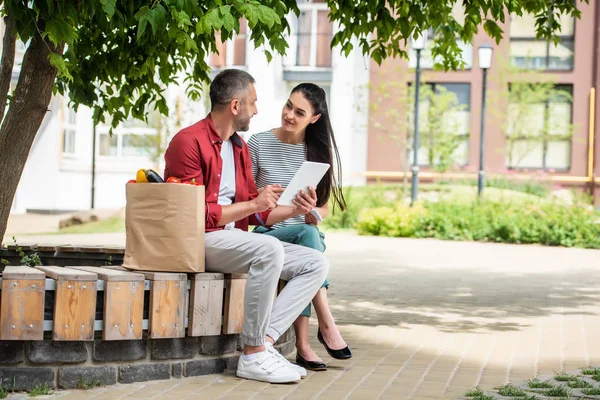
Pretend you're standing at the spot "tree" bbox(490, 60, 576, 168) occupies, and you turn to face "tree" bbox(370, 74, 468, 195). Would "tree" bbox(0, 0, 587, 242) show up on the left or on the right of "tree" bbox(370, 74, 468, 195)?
left

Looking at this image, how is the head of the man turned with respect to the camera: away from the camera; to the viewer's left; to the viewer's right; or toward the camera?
to the viewer's right

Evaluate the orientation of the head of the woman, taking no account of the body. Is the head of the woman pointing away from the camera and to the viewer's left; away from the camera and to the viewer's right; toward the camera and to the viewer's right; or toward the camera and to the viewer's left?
toward the camera and to the viewer's left

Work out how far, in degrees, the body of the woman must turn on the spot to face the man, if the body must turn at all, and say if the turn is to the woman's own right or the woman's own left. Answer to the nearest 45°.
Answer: approximately 90° to the woman's own right

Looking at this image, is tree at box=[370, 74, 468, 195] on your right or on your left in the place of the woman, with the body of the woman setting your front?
on your left

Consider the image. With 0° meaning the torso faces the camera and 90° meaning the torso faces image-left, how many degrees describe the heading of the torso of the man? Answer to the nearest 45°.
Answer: approximately 315°

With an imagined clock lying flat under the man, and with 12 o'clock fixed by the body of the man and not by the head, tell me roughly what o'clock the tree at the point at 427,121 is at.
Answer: The tree is roughly at 8 o'clock from the man.

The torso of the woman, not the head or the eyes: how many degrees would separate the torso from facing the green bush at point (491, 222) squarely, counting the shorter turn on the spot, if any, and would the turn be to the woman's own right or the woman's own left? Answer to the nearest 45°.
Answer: approximately 135° to the woman's own left
